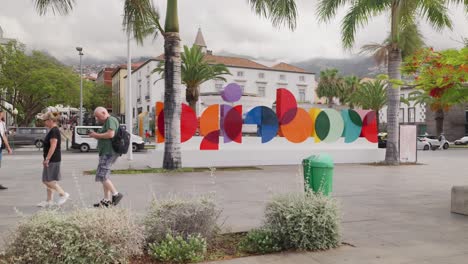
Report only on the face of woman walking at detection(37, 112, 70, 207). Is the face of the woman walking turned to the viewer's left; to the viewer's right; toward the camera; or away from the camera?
to the viewer's left

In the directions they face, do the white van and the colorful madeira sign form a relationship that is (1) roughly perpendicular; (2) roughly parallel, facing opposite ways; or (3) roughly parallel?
roughly perpendicular

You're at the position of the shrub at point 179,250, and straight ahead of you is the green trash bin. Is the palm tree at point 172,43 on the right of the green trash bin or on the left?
left

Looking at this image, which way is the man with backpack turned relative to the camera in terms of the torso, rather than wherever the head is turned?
to the viewer's left

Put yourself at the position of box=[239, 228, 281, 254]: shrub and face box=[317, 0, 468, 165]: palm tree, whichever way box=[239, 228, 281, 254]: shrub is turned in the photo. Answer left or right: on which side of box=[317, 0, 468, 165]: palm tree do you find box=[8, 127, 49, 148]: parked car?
left
